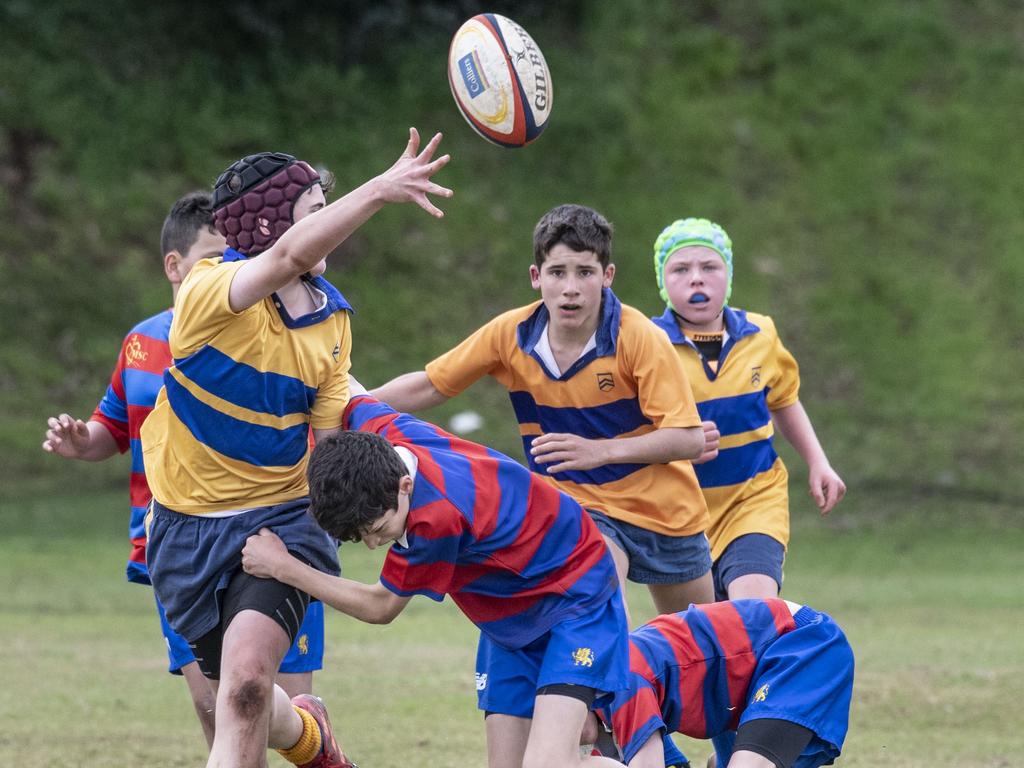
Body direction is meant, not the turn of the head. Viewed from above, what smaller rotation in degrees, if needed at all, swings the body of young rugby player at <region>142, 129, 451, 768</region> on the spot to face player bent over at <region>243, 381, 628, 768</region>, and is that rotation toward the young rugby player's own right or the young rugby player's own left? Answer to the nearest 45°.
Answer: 0° — they already face them

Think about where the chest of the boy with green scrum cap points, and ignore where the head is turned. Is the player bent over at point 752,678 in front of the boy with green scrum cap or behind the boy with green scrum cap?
in front

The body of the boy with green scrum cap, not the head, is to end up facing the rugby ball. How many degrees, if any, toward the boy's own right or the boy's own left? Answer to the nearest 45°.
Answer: approximately 45° to the boy's own right

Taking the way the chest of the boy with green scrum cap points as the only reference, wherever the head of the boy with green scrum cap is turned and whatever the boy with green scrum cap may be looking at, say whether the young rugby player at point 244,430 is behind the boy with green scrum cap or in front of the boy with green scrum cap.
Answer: in front

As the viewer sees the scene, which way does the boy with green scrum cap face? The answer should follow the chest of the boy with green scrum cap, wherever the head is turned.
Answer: toward the camera

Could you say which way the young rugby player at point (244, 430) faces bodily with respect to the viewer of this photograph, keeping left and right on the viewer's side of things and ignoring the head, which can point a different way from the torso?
facing the viewer and to the right of the viewer

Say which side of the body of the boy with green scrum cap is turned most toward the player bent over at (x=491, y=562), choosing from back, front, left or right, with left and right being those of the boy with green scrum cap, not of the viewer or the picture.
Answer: front

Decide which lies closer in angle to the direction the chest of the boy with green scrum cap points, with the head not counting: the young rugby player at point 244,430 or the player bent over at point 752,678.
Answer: the player bent over

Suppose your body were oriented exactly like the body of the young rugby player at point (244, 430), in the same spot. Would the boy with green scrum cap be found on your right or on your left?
on your left

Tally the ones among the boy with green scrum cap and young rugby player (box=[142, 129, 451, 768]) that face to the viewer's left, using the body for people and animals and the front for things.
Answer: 0

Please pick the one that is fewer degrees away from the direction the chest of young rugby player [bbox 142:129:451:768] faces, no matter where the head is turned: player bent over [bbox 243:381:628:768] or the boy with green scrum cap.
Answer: the player bent over

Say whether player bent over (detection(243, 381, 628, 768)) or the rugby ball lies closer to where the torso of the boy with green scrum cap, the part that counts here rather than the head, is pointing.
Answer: the player bent over

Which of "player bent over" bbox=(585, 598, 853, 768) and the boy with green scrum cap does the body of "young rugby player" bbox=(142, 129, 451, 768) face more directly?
the player bent over

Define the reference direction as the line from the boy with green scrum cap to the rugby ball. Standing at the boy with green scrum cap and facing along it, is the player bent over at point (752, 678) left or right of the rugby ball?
left
